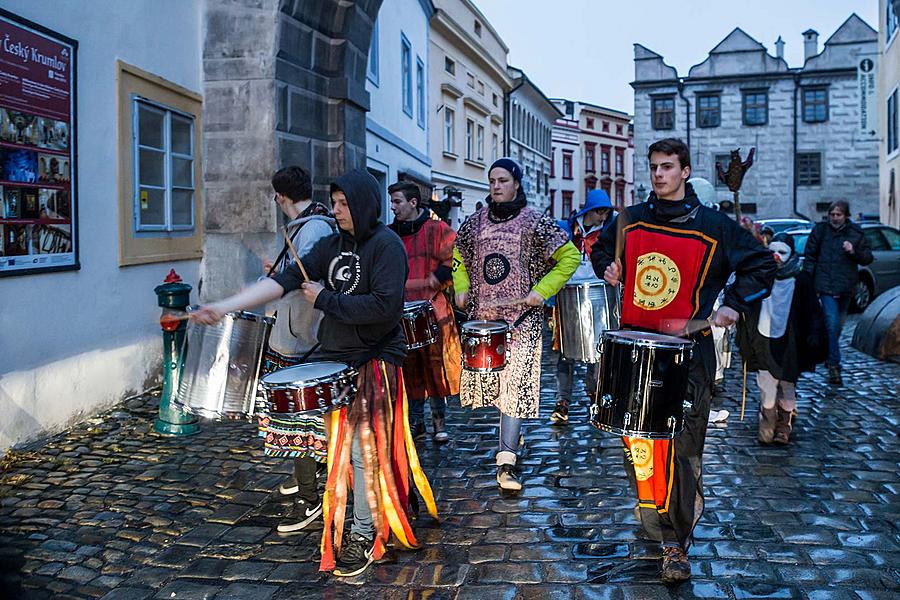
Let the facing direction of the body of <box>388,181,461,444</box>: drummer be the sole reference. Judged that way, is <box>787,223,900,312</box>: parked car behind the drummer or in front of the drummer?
behind

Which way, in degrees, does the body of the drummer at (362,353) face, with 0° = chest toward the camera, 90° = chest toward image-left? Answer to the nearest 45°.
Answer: approximately 45°

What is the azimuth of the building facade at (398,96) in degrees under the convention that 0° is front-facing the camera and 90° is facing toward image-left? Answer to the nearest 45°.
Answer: approximately 315°

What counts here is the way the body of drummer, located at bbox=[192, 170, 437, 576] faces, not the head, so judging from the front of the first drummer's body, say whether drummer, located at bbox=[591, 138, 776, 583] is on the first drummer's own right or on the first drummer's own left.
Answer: on the first drummer's own left

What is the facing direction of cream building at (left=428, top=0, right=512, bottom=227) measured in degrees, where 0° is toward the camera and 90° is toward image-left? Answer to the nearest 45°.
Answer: approximately 315°

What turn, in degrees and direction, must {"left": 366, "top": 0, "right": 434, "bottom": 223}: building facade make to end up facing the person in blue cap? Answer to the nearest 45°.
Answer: approximately 45° to its right

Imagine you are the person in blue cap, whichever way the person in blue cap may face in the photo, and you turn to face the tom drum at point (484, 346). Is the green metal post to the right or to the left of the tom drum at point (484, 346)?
right

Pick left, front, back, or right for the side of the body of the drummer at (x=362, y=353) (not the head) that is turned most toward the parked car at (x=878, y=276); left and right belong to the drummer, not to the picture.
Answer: back
